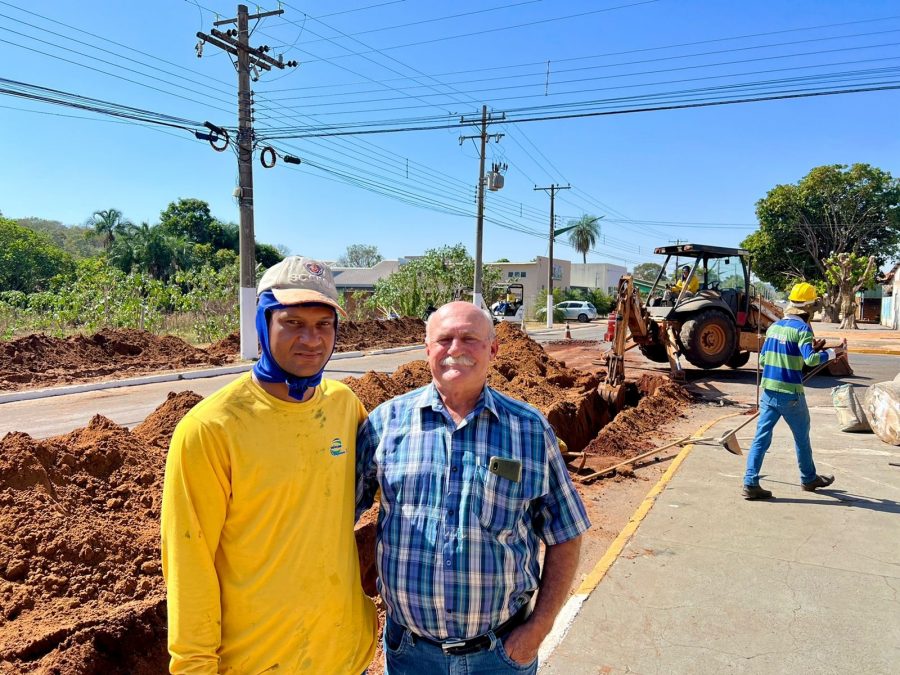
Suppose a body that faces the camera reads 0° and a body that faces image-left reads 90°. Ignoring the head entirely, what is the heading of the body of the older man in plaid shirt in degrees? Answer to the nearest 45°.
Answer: approximately 0°

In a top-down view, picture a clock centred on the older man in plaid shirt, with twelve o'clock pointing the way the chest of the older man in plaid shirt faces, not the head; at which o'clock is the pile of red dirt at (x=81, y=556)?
The pile of red dirt is roughly at 4 o'clock from the older man in plaid shirt.

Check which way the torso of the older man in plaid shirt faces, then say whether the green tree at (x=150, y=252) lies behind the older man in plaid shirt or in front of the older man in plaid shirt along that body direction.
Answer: behind

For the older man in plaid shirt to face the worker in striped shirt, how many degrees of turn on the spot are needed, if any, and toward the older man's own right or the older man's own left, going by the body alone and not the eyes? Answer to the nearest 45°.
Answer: approximately 135° to the older man's own left

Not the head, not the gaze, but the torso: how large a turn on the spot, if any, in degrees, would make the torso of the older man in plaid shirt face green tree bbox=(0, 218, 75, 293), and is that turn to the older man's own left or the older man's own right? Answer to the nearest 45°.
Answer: approximately 135° to the older man's own right

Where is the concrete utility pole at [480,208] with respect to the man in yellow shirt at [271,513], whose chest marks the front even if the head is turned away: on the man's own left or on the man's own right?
on the man's own left

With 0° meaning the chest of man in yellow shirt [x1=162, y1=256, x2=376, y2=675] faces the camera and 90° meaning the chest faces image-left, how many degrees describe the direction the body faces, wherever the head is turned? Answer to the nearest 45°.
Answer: approximately 315°

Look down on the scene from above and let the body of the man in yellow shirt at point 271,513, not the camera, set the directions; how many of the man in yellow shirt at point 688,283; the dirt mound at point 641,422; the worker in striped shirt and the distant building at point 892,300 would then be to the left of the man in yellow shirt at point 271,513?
4

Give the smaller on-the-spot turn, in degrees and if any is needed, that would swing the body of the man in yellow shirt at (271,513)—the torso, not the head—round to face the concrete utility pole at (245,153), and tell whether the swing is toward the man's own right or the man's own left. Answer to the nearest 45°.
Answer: approximately 135° to the man's own left

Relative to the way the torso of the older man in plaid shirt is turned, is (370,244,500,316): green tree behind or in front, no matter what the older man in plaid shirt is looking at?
behind

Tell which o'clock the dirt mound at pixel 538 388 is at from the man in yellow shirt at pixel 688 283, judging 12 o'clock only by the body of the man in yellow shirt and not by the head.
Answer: The dirt mound is roughly at 11 o'clock from the man in yellow shirt.
